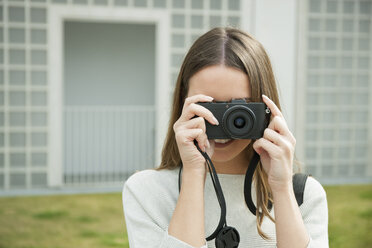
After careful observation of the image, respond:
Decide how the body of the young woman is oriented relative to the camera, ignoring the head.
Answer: toward the camera

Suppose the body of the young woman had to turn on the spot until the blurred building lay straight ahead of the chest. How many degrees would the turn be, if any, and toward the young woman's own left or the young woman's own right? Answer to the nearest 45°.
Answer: approximately 180°

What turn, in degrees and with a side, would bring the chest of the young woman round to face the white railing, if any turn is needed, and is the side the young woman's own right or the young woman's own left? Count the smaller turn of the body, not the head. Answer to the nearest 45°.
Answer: approximately 180°
